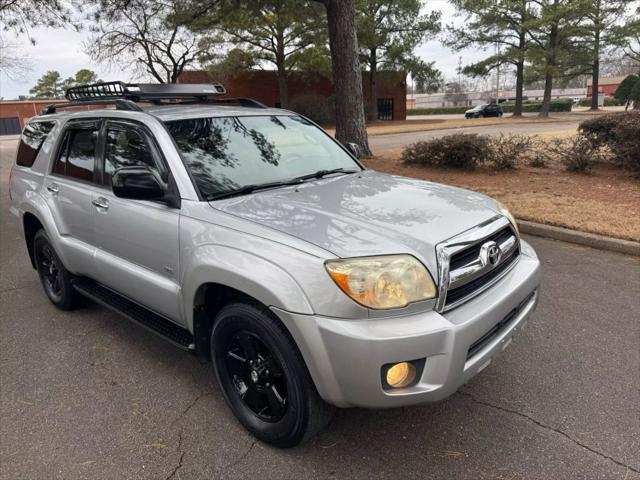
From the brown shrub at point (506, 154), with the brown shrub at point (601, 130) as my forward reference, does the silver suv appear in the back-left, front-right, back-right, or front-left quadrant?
back-right

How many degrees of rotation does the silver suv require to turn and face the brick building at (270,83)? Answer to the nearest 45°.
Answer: approximately 135° to its left

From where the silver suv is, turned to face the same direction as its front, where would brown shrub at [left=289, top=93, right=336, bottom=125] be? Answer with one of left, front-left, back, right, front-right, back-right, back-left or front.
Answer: back-left

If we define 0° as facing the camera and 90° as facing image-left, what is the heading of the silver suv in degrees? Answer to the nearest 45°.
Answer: approximately 315°

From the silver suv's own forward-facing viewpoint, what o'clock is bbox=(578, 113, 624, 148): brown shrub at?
The brown shrub is roughly at 9 o'clock from the silver suv.

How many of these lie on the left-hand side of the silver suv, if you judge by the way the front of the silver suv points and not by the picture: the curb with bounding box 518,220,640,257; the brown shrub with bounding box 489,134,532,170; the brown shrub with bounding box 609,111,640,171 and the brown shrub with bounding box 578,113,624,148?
4

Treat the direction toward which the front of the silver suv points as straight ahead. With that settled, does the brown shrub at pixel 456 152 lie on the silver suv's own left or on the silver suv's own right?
on the silver suv's own left

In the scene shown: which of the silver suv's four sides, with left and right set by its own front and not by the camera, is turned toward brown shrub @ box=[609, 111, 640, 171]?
left

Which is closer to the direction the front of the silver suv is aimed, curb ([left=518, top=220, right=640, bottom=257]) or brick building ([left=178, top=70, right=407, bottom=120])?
the curb

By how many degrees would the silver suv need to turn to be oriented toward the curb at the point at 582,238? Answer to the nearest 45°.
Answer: approximately 90° to its left
